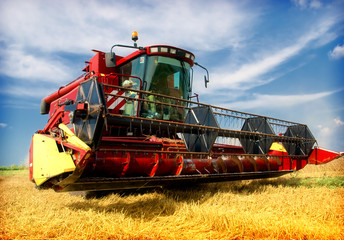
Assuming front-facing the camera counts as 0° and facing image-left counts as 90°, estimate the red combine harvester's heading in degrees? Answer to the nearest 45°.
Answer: approximately 315°
